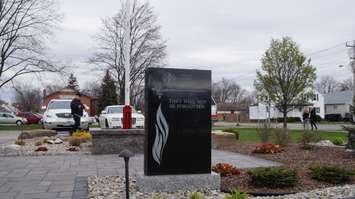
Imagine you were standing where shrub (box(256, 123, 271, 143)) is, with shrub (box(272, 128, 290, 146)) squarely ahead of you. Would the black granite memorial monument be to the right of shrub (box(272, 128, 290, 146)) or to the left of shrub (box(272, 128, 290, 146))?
right

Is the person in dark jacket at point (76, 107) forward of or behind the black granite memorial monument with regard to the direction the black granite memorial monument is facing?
behind

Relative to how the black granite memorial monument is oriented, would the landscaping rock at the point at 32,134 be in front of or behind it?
behind

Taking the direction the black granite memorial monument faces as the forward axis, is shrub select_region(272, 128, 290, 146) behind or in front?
behind

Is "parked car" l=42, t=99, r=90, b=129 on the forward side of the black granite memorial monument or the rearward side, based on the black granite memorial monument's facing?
on the rearward side

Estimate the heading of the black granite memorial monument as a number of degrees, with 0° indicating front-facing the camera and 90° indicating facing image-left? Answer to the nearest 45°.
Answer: approximately 0°

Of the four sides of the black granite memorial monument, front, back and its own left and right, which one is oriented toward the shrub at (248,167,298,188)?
left

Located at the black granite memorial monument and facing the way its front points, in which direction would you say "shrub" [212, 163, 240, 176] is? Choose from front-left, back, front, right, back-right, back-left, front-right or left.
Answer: back-left

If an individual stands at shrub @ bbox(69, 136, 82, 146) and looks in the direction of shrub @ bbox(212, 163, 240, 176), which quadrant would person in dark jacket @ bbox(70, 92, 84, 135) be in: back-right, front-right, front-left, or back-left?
back-left

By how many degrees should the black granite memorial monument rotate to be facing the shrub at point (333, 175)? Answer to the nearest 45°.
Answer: approximately 90° to its left

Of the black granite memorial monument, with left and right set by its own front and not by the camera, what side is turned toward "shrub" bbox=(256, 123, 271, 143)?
back

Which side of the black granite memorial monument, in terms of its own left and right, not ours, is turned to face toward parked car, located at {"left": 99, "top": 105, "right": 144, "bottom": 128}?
back
